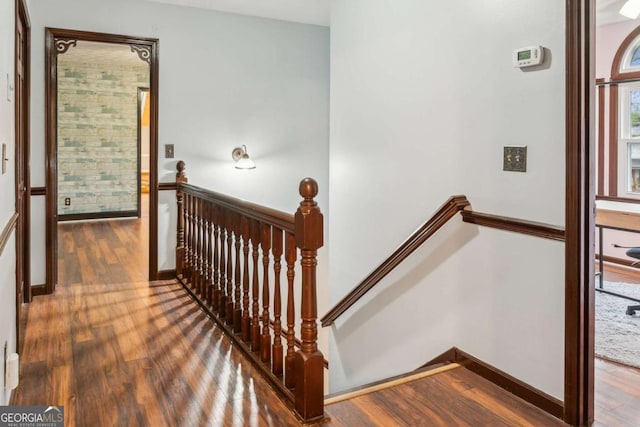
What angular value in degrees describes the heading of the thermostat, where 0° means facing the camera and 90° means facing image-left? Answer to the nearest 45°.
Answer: approximately 45°

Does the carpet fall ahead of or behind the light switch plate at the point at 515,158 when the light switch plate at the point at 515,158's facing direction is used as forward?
behind

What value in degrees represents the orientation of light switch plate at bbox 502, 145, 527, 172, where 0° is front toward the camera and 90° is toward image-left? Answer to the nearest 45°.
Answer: approximately 45°
